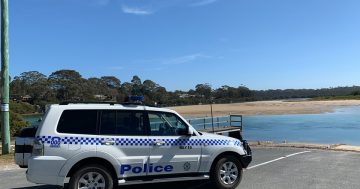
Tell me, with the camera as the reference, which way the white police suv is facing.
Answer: facing to the right of the viewer

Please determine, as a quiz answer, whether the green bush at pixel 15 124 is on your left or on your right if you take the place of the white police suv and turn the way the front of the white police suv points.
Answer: on your left

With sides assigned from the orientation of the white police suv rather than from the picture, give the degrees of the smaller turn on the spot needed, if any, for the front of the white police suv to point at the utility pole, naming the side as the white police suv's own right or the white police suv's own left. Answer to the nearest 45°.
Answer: approximately 135° to the white police suv's own left
